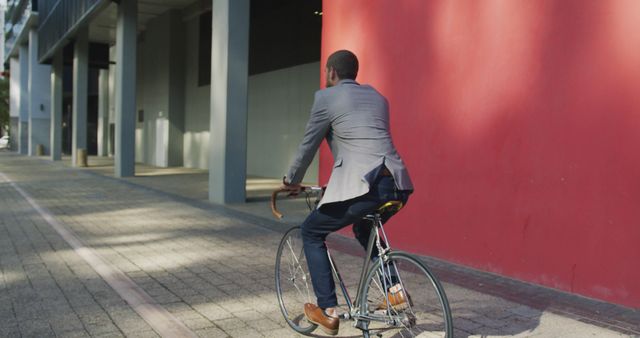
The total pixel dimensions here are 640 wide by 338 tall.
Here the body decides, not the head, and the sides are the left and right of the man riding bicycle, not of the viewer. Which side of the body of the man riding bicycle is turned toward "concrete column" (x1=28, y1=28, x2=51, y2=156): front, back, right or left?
front

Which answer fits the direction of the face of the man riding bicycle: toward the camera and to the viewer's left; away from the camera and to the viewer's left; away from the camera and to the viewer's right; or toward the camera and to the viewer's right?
away from the camera and to the viewer's left

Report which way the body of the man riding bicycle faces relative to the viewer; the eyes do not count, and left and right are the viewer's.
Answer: facing away from the viewer and to the left of the viewer

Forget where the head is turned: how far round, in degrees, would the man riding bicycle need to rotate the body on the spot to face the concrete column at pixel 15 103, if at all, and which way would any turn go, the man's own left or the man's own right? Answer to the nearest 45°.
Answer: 0° — they already face it

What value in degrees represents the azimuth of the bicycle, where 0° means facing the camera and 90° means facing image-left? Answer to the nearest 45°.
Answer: approximately 135°

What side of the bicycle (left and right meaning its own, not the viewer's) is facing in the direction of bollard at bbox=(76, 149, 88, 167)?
front

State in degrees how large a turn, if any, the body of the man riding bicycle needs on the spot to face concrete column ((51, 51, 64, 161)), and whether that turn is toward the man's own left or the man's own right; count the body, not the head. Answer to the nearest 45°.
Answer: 0° — they already face it

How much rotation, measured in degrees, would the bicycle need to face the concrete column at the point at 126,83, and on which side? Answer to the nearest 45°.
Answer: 0° — it already faces it

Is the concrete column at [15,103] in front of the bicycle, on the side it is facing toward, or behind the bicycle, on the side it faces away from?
in front

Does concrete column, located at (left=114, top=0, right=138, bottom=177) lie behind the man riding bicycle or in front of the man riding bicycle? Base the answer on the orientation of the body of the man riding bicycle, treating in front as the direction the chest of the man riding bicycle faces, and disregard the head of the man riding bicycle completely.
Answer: in front

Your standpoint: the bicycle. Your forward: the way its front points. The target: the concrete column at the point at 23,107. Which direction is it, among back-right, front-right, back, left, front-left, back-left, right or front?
front
